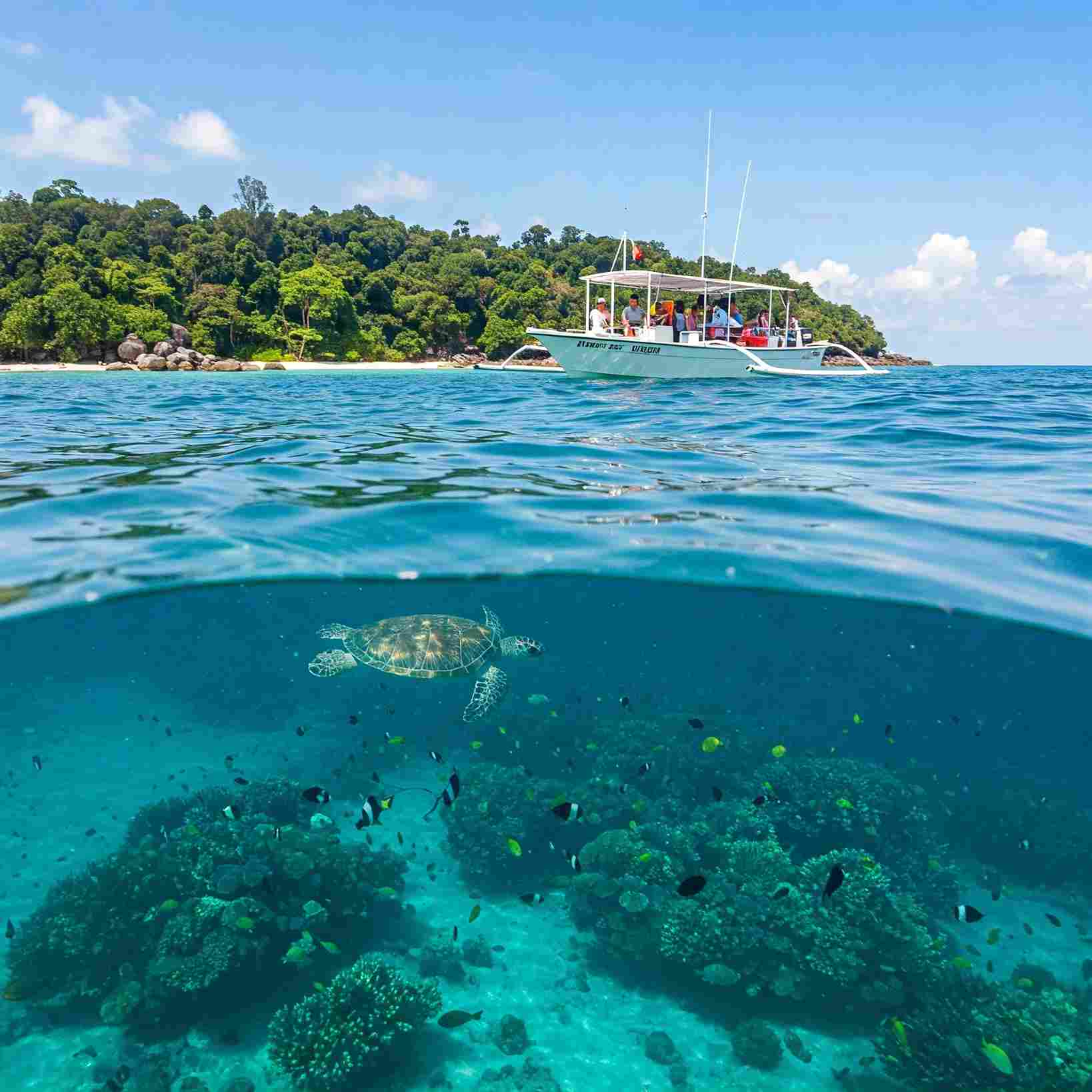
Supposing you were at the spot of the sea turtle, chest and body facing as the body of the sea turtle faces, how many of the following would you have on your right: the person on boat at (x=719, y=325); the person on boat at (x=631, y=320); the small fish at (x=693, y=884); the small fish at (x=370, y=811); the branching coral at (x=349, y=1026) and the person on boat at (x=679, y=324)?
3

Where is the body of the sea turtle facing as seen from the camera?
to the viewer's right

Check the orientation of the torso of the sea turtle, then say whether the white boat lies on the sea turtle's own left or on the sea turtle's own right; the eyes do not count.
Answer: on the sea turtle's own left

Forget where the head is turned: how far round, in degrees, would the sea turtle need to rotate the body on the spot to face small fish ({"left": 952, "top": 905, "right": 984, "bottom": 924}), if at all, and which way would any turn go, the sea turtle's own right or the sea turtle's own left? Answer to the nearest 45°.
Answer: approximately 45° to the sea turtle's own right
